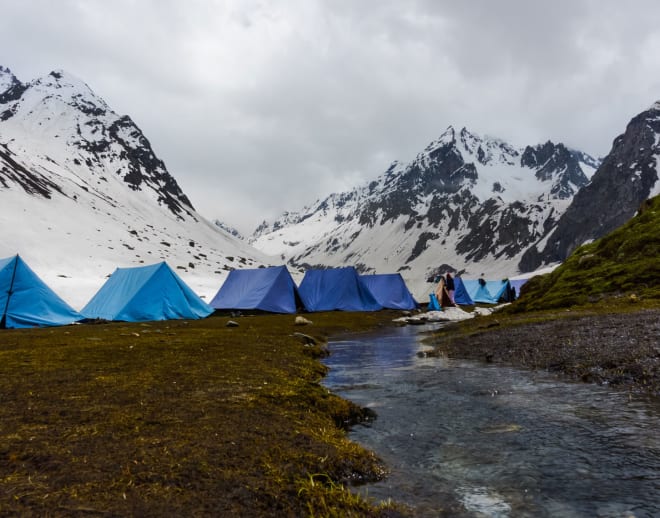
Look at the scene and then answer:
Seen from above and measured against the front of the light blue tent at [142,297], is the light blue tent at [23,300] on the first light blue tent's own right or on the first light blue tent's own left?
on the first light blue tent's own right
